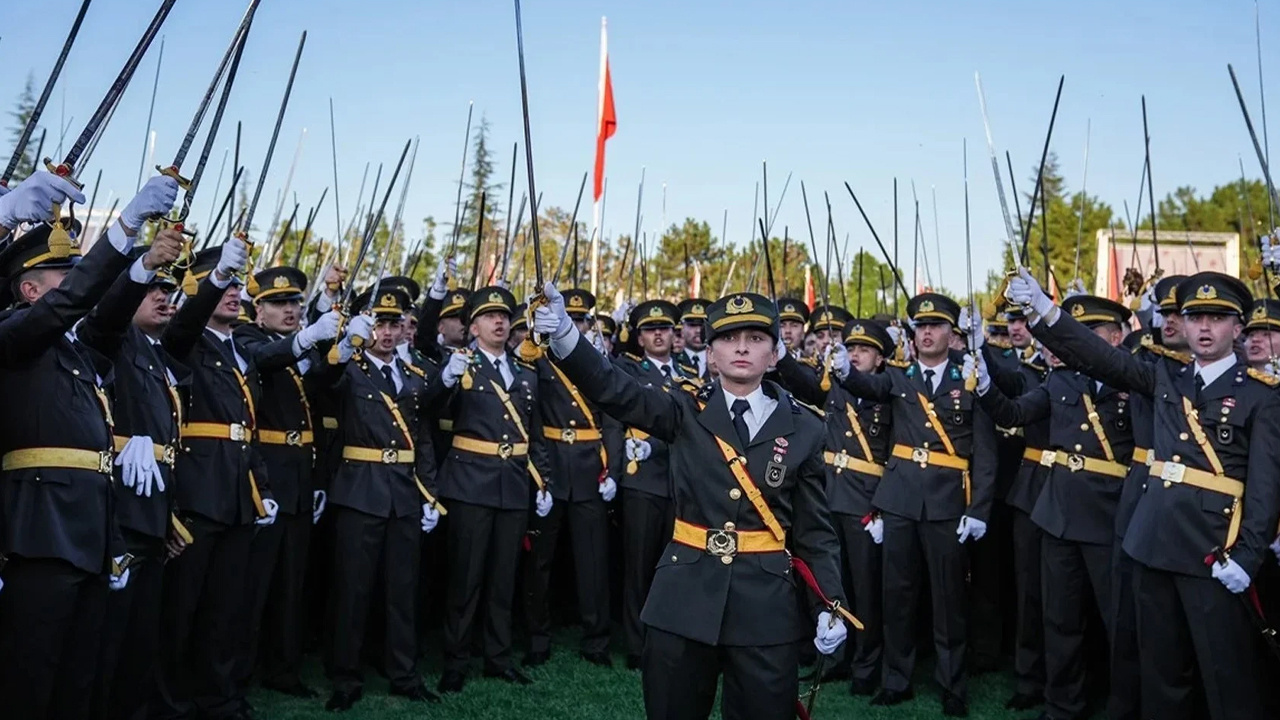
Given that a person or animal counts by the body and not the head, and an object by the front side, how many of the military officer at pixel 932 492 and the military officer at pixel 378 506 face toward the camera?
2

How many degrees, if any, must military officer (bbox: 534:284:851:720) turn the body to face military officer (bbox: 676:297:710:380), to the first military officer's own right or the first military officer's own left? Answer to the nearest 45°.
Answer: approximately 180°

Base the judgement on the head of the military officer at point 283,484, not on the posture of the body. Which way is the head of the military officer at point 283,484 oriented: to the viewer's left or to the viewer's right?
to the viewer's right

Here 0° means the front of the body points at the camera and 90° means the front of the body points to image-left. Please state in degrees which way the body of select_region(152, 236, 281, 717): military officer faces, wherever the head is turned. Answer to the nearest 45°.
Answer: approximately 315°

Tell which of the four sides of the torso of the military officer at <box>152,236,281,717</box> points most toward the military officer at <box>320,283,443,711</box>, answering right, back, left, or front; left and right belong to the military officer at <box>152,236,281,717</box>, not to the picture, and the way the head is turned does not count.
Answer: left

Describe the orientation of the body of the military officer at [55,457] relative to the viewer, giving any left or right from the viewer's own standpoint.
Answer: facing the viewer and to the right of the viewer

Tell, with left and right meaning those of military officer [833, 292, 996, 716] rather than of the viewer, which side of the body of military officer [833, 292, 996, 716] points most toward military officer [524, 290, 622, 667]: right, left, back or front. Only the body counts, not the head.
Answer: right

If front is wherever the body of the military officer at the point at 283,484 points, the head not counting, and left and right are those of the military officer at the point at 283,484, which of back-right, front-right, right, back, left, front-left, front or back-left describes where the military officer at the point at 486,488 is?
front-left

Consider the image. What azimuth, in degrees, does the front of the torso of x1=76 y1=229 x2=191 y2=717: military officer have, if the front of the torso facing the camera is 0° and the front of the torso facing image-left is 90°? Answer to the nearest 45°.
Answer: approximately 315°

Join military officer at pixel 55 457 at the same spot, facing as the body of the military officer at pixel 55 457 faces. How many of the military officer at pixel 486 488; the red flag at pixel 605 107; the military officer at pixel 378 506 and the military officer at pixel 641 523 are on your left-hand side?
4

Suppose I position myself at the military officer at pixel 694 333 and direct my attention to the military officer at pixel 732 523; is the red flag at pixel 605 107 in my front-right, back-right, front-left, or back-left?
back-right

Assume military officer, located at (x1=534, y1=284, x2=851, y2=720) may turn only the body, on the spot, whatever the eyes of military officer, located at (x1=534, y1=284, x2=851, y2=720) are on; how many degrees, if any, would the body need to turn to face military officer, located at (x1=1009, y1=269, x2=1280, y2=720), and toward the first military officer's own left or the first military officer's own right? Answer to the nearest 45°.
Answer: approximately 135° to the first military officer's own left
